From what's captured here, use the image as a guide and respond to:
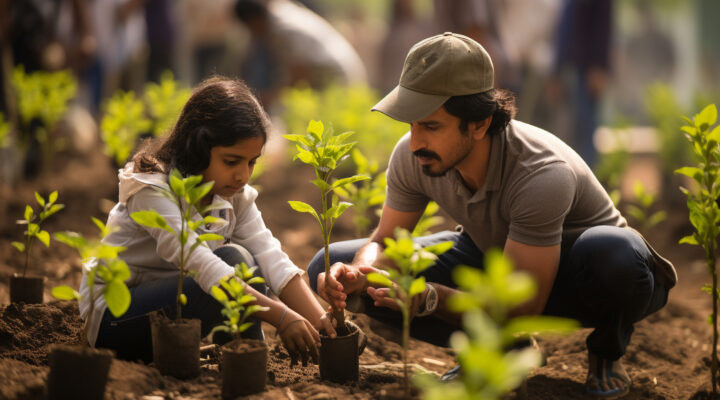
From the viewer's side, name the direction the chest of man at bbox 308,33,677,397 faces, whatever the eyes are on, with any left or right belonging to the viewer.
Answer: facing the viewer and to the left of the viewer

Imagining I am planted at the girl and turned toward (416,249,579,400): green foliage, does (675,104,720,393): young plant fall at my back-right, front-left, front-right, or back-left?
front-left

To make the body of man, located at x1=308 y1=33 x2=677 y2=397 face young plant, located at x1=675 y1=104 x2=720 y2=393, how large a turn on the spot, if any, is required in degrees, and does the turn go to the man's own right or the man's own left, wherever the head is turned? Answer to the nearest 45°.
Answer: approximately 135° to the man's own left

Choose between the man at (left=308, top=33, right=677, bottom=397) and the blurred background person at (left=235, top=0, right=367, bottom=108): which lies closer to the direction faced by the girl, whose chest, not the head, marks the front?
the man

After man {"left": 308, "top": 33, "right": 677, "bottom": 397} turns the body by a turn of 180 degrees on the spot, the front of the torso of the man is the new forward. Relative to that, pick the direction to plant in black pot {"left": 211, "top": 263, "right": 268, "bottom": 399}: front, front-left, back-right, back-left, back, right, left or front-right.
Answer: back

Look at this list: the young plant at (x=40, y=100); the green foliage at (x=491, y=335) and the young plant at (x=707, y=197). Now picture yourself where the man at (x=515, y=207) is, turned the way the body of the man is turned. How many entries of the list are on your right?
1

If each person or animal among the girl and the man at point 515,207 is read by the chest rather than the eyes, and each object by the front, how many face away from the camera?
0

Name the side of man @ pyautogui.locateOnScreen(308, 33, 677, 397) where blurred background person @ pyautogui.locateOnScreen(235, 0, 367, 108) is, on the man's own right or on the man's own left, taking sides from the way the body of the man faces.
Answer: on the man's own right

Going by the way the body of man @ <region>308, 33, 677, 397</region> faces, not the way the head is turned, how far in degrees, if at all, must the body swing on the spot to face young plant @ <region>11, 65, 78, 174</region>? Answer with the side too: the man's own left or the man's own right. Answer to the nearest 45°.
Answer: approximately 90° to the man's own right

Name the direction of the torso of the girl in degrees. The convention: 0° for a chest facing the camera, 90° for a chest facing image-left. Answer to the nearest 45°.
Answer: approximately 315°
